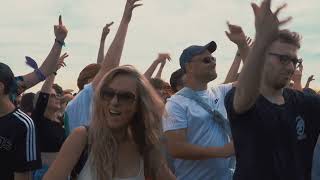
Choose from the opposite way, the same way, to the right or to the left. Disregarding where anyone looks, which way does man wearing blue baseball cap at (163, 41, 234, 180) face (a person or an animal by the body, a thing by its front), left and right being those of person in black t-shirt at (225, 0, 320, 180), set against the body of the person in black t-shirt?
the same way

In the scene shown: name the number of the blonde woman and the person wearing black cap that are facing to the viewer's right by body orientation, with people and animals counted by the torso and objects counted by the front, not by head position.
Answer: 0

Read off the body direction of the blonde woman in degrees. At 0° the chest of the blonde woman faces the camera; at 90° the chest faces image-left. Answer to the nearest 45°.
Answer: approximately 0°

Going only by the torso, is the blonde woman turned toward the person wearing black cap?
no

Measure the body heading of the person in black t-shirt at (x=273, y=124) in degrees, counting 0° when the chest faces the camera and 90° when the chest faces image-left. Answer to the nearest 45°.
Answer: approximately 315°

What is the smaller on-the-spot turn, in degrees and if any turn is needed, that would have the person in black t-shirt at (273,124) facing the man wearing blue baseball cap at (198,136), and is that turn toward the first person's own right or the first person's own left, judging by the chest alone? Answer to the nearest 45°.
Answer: approximately 180°

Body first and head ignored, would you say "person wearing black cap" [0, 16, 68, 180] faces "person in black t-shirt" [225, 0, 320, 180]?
no

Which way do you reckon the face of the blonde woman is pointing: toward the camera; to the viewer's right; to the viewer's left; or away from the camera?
toward the camera

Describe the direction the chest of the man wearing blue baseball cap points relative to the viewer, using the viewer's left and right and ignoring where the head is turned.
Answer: facing the viewer and to the right of the viewer

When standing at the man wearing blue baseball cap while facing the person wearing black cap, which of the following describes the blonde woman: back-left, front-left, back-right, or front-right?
front-left
